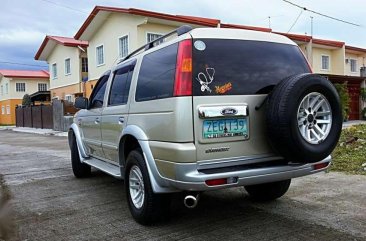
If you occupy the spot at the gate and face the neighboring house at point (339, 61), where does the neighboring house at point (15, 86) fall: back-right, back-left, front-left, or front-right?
back-left

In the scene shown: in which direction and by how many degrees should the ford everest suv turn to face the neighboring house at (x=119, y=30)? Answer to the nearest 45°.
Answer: approximately 45° to its right

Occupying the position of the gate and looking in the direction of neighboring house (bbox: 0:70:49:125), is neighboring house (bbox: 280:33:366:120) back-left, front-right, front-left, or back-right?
back-right

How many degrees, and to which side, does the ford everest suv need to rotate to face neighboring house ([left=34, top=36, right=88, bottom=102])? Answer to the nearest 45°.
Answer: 0° — it already faces it

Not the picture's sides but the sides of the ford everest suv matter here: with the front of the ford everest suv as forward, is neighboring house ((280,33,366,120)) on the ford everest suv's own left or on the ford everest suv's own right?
on the ford everest suv's own right

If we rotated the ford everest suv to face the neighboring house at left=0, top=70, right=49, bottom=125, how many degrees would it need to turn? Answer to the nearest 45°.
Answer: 0° — it already faces it

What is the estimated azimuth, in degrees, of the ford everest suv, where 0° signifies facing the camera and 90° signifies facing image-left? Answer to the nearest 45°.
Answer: approximately 135°

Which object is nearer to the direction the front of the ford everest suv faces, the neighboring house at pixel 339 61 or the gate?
the gate
